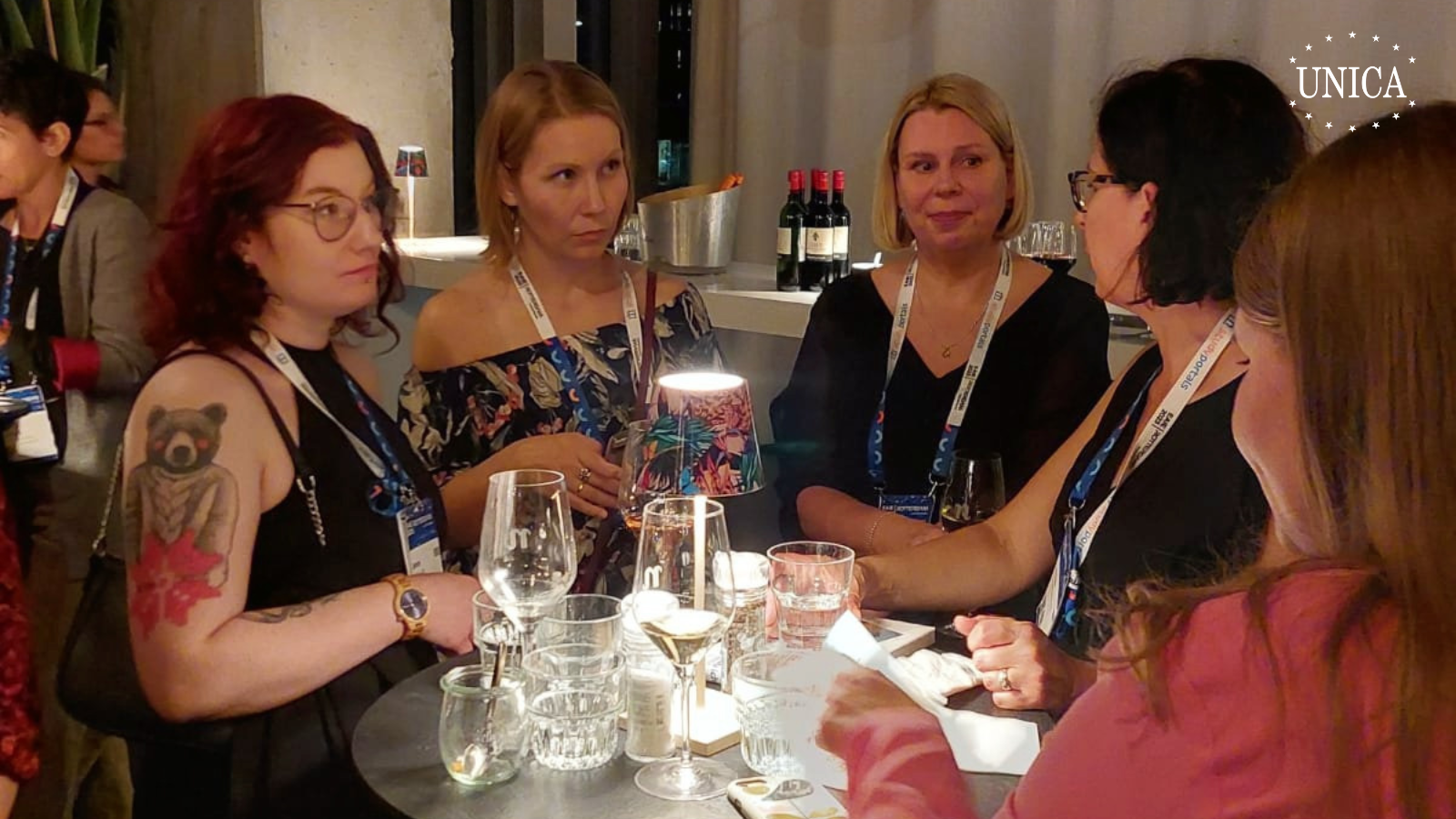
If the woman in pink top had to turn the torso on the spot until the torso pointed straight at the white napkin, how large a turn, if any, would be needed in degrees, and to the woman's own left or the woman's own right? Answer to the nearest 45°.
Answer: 0° — they already face it

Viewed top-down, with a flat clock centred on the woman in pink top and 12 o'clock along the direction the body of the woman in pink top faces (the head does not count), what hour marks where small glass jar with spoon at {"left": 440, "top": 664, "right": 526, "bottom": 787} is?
The small glass jar with spoon is roughly at 11 o'clock from the woman in pink top.

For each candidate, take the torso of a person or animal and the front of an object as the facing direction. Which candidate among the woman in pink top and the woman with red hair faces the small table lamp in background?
the woman in pink top

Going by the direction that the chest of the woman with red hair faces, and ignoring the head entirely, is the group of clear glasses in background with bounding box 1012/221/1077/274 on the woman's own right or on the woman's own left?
on the woman's own left

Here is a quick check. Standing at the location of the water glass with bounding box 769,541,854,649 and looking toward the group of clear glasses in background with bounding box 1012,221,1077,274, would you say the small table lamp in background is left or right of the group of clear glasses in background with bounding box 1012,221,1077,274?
left

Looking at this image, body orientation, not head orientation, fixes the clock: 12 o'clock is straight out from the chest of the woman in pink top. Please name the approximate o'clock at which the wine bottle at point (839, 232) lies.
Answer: The wine bottle is roughly at 1 o'clock from the woman in pink top.

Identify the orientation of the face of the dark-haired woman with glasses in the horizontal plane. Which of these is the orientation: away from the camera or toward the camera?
away from the camera

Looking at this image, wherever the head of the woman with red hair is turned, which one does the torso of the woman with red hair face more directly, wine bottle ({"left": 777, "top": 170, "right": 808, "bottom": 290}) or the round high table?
the round high table

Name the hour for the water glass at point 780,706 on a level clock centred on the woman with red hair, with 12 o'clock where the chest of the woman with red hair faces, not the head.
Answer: The water glass is roughly at 12 o'clock from the woman with red hair.

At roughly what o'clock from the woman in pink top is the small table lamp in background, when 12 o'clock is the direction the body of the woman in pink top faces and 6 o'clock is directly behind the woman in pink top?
The small table lamp in background is roughly at 12 o'clock from the woman in pink top.

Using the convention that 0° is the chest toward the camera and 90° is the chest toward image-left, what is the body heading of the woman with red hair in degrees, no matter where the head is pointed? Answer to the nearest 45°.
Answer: approximately 315°

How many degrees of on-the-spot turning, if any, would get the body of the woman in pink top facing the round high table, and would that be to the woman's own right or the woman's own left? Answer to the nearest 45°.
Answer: approximately 45° to the woman's own left

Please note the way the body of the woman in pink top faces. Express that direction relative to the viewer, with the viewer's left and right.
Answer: facing away from the viewer and to the left of the viewer
